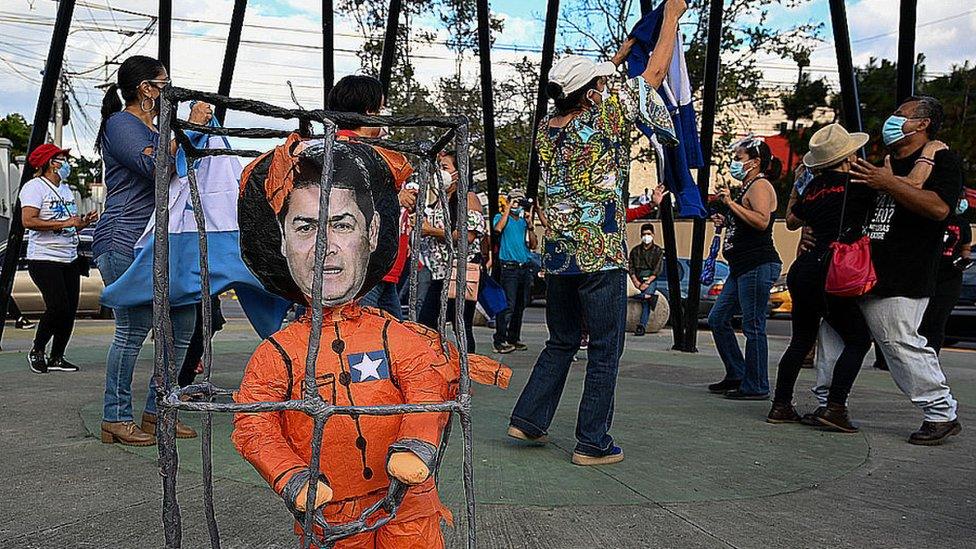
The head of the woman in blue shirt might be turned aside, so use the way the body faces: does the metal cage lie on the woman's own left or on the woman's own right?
on the woman's own right

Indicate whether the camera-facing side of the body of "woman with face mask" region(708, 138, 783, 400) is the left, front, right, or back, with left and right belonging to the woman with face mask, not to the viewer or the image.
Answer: left

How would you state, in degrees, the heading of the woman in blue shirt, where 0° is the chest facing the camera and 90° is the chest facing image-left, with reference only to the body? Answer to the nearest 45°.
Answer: approximately 270°

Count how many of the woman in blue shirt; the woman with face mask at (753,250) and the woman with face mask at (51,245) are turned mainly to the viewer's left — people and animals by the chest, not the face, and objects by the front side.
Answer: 1

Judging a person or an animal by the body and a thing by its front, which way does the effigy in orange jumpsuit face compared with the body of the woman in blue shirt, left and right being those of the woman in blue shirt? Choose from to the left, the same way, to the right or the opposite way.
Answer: to the right

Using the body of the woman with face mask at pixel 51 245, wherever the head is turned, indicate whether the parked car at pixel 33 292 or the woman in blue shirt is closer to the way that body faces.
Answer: the woman in blue shirt

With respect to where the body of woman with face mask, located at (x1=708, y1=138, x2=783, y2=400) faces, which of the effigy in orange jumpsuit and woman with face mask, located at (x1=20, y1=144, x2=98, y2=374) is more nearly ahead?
the woman with face mask

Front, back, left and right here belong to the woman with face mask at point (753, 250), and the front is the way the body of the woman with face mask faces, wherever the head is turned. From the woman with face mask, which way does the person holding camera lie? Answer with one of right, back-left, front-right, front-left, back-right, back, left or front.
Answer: front-right

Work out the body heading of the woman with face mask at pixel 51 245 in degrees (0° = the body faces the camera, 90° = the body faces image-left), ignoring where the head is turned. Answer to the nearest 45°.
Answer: approximately 315°

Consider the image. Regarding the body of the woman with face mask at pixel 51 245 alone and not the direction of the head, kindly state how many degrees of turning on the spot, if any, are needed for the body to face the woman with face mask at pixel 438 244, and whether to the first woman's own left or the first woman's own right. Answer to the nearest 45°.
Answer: approximately 45° to the first woman's own left
